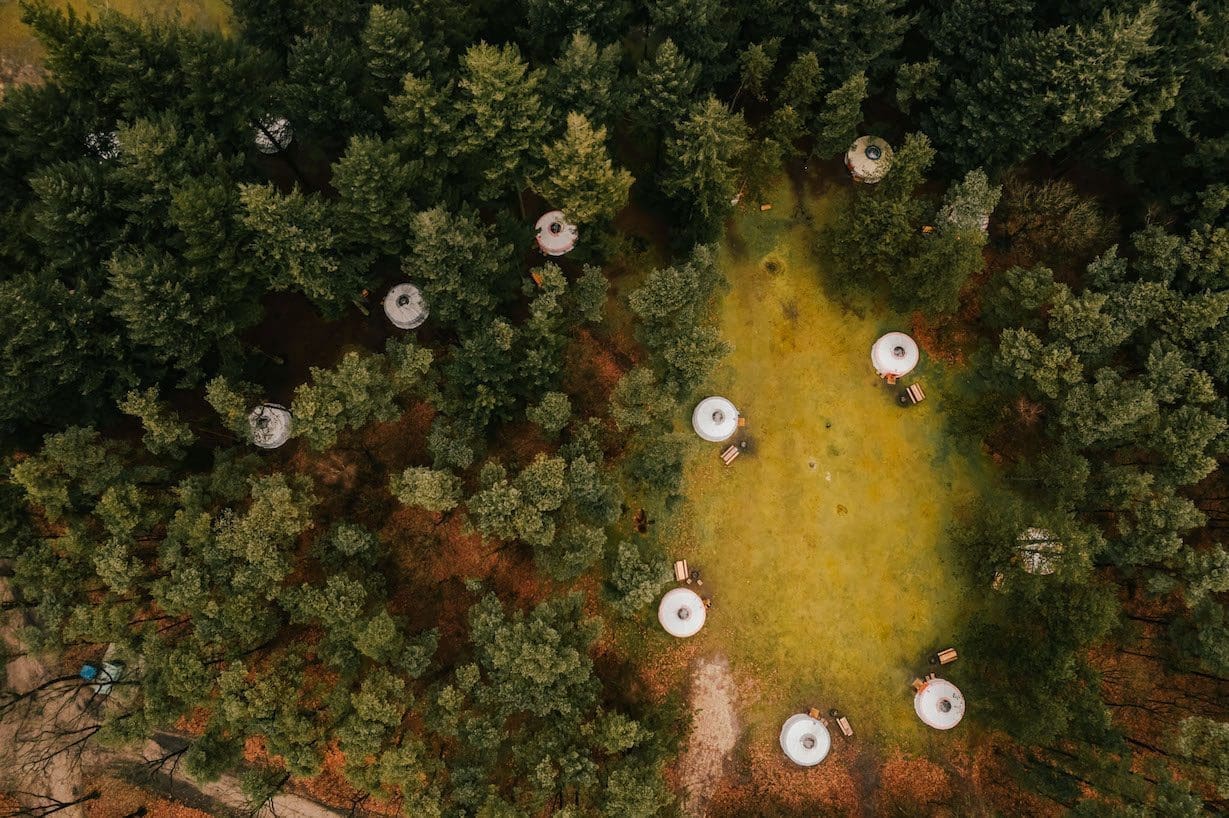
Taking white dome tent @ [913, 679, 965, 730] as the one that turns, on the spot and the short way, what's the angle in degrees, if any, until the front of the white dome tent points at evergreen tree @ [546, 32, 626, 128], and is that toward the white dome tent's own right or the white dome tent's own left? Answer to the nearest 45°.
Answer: approximately 45° to the white dome tent's own left

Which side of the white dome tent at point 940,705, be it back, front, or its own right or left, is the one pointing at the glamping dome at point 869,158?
front

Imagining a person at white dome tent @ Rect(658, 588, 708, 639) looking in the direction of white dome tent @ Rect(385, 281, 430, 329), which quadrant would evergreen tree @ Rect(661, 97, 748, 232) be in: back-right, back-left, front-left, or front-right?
front-right

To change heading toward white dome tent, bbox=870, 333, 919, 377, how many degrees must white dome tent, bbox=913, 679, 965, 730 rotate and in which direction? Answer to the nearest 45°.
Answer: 0° — it already faces it

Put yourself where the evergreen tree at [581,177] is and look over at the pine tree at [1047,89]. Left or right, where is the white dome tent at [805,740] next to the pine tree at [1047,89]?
right

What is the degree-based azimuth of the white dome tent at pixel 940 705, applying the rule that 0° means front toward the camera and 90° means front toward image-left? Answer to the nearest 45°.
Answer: approximately 135°

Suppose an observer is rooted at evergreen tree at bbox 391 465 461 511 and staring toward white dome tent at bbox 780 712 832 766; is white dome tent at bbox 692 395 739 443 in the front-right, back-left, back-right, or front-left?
front-left
